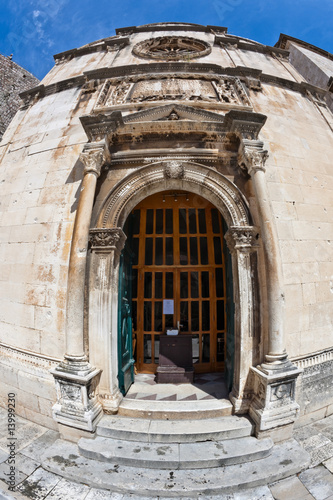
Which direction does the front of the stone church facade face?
toward the camera

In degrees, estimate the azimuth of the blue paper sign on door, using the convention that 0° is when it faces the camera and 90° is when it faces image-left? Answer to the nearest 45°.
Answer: approximately 0°
